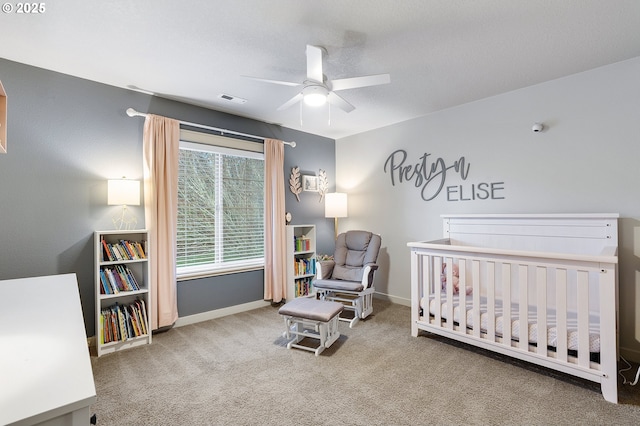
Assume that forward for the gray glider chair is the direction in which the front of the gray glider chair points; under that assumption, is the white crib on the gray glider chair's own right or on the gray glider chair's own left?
on the gray glider chair's own left

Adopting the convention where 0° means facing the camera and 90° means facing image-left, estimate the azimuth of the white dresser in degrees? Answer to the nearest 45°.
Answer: approximately 315°

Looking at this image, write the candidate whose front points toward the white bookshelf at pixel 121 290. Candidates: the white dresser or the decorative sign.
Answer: the decorative sign

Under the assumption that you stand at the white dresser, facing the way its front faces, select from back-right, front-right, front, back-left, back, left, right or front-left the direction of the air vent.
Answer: left

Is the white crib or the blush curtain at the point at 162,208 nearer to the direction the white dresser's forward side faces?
the white crib

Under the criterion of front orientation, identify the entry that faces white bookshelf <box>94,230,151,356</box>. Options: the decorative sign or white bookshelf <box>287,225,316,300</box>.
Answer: the decorative sign

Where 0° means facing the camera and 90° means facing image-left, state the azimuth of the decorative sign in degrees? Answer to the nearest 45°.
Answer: approximately 45°

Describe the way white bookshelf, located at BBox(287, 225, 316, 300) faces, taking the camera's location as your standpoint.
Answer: facing the viewer and to the right of the viewer

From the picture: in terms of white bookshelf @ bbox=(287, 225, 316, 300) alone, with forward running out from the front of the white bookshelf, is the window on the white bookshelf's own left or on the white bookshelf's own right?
on the white bookshelf's own right
